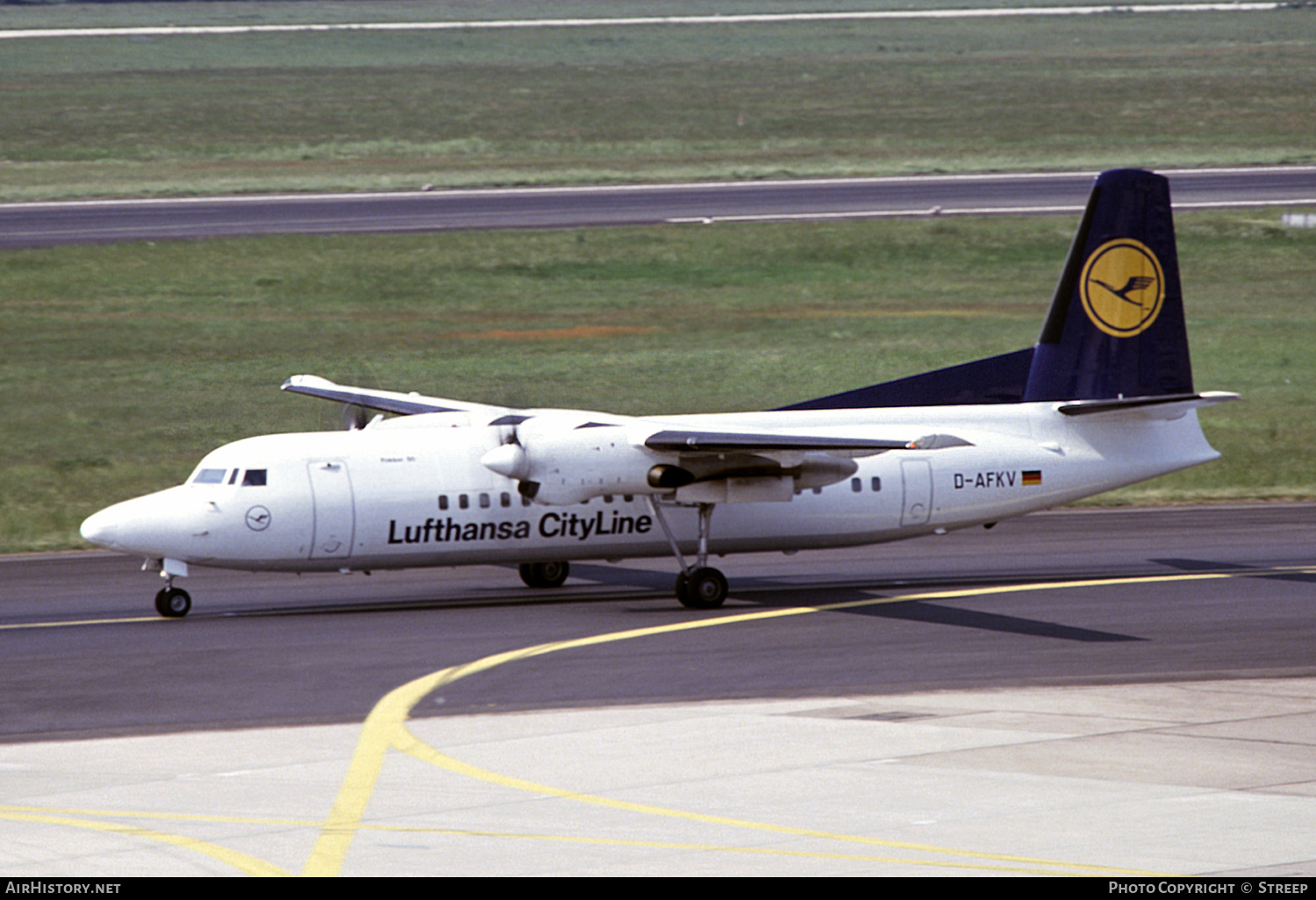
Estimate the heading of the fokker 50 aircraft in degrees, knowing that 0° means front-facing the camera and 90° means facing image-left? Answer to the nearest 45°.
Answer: approximately 45°
